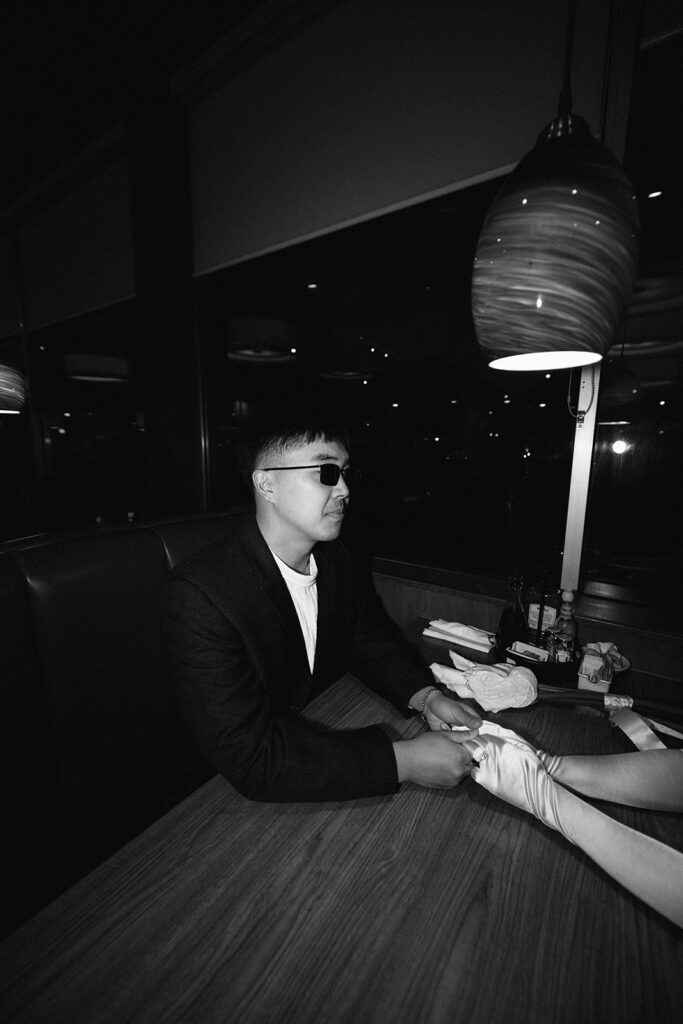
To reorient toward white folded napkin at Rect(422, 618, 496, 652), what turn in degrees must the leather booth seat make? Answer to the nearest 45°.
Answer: approximately 45° to its left

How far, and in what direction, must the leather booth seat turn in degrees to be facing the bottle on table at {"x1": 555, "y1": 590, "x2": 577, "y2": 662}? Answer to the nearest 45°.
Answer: approximately 45° to its left

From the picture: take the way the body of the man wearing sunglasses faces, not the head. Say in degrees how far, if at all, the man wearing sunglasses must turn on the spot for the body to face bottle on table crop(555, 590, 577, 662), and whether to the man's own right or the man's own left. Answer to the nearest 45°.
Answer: approximately 45° to the man's own left

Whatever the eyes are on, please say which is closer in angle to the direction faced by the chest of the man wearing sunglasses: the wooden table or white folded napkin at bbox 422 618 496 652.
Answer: the wooden table

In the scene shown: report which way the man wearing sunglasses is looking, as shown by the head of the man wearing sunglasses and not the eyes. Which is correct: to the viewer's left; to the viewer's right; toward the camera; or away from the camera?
to the viewer's right

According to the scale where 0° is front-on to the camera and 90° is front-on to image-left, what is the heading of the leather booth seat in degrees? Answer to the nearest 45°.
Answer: approximately 315°
